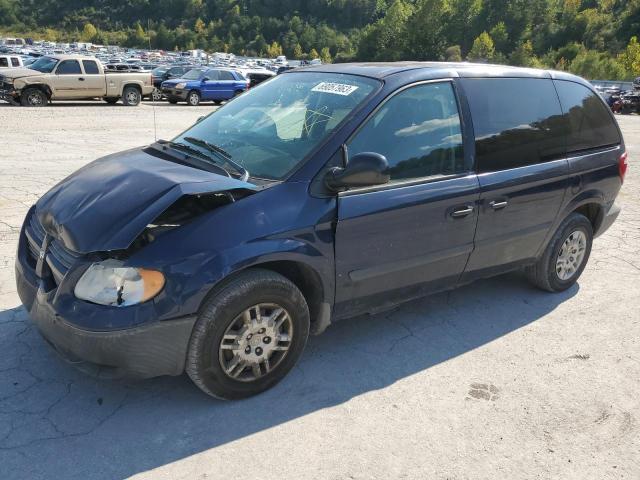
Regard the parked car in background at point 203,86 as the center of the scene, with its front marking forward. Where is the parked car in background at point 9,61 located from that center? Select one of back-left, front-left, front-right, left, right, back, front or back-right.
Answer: front-right

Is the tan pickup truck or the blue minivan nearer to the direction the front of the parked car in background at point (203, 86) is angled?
the tan pickup truck

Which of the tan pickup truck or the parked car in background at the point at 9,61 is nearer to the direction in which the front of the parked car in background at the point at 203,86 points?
the tan pickup truck

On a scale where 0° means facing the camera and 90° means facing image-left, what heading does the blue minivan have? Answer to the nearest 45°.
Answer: approximately 45°

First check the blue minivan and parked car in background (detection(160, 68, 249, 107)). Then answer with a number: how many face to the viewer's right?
0

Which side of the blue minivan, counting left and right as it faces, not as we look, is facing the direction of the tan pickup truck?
right

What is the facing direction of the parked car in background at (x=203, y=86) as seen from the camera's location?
facing the viewer and to the left of the viewer

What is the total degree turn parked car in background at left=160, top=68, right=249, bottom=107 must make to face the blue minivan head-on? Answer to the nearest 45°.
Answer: approximately 45° to its left

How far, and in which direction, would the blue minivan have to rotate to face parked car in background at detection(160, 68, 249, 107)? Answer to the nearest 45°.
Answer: approximately 135° to its right

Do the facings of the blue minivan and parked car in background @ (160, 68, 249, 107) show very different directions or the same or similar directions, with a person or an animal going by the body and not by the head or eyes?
same or similar directions

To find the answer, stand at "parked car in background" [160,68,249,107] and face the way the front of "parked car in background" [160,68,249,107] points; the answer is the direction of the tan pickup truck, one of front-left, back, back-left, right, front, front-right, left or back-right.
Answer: front

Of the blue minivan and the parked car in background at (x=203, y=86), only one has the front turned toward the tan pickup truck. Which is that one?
the parked car in background

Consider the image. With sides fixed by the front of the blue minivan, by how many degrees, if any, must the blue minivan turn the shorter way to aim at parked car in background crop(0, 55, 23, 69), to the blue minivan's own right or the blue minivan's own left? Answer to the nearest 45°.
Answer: approximately 90° to the blue minivan's own right
